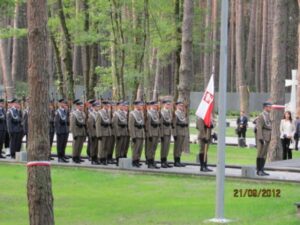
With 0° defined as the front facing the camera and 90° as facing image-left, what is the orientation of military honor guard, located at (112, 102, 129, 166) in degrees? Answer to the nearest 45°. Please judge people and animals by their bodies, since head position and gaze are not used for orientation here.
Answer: approximately 315°

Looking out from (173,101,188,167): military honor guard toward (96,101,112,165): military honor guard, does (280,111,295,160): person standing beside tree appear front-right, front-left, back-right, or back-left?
back-right

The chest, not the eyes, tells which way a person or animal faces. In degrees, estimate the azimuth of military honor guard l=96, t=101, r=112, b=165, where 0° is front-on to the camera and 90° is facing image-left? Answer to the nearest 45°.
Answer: approximately 315°
